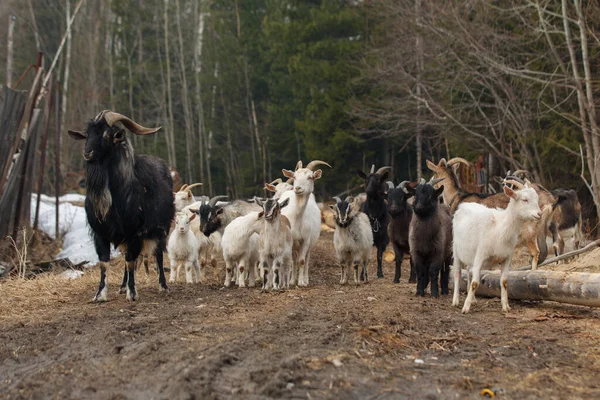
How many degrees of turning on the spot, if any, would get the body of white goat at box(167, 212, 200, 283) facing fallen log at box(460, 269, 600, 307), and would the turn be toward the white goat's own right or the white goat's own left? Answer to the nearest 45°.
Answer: approximately 45° to the white goat's own left

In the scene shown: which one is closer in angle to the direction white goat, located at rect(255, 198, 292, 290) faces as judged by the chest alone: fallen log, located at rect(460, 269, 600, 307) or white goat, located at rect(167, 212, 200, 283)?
the fallen log

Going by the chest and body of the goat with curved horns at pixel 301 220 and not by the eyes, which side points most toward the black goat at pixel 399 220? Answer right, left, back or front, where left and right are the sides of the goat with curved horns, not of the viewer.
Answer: left

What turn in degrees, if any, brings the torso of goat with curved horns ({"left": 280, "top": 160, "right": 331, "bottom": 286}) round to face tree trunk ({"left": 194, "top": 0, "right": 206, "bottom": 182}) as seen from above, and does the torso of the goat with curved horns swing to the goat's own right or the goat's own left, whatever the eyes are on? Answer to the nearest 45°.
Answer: approximately 180°

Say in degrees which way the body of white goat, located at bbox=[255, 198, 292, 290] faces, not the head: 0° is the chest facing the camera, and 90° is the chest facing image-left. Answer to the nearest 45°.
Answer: approximately 0°

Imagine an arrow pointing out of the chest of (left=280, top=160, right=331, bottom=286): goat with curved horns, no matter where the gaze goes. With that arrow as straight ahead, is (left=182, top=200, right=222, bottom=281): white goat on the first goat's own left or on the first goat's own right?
on the first goat's own right

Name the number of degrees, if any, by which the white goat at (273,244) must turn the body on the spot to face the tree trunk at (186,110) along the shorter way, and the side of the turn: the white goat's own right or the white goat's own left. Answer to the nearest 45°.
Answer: approximately 180°

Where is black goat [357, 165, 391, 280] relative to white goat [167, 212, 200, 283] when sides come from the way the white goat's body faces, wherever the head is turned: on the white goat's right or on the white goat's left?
on the white goat's left

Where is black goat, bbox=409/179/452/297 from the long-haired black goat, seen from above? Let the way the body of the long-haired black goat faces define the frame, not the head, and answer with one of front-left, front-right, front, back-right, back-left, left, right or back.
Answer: back-left

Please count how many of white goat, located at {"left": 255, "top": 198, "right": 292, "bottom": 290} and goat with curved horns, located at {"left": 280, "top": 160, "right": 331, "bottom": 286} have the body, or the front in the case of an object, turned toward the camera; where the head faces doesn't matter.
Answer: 2
